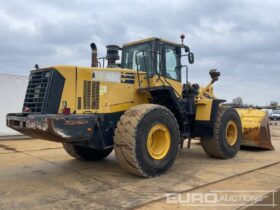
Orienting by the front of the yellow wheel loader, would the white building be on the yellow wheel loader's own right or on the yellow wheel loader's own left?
on the yellow wheel loader's own left

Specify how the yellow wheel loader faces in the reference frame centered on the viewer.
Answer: facing away from the viewer and to the right of the viewer
